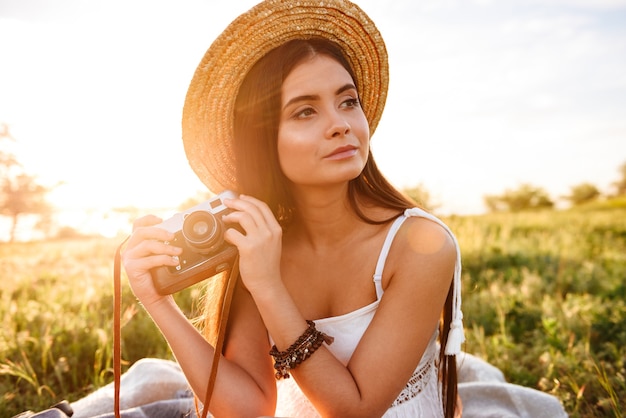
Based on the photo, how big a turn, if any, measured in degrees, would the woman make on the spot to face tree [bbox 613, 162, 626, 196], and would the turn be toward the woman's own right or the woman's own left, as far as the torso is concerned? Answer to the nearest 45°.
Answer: approximately 180°

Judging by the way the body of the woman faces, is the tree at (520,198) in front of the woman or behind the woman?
behind

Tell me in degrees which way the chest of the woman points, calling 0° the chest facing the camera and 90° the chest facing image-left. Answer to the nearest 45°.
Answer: approximately 45°
